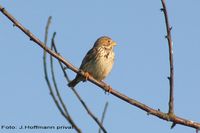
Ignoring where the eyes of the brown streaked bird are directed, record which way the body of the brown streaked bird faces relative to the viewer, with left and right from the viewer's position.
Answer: facing the viewer and to the right of the viewer
